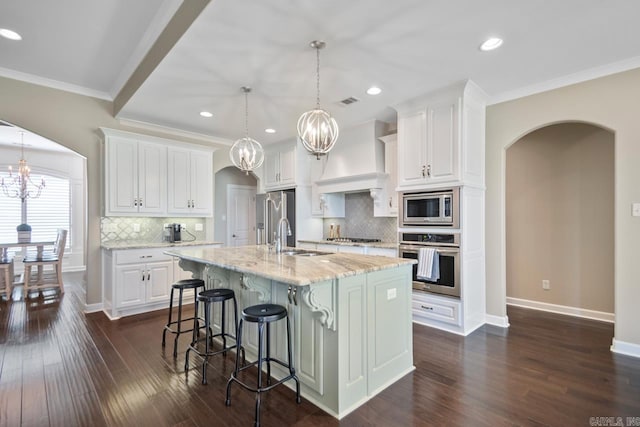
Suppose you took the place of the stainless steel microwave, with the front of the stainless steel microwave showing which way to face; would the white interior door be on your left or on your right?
on your right

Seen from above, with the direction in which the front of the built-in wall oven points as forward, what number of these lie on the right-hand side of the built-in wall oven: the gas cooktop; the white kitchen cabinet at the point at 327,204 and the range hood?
3

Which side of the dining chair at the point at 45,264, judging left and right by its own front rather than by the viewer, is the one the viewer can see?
left

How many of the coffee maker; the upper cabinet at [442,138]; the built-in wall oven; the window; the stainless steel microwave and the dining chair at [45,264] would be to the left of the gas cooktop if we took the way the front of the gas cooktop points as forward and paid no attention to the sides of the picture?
3

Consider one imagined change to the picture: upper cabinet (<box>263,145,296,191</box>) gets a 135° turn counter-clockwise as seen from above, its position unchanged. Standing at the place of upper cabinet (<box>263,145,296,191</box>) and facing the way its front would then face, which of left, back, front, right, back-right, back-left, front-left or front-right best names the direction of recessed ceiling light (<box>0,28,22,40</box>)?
back-right

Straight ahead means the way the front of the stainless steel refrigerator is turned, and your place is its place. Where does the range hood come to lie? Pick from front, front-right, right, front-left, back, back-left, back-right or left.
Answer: left

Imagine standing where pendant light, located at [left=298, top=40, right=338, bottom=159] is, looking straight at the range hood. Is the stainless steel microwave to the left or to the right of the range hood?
right

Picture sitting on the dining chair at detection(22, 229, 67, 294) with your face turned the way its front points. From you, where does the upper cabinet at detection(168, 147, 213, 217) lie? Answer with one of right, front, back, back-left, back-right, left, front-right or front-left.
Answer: back-left

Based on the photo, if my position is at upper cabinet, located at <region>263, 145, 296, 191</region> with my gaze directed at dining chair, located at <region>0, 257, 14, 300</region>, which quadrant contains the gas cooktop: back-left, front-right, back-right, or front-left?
back-left

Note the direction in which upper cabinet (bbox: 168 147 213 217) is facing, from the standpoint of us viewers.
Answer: facing the viewer and to the right of the viewer

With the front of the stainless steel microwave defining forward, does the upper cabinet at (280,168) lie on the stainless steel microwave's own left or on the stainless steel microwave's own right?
on the stainless steel microwave's own right

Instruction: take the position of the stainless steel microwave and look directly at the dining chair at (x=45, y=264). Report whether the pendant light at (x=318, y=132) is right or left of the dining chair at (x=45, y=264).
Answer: left

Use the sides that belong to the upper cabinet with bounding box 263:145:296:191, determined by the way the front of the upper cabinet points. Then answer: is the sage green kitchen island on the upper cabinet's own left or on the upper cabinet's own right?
on the upper cabinet's own left

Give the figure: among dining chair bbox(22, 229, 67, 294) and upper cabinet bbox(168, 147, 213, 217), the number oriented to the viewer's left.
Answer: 1
